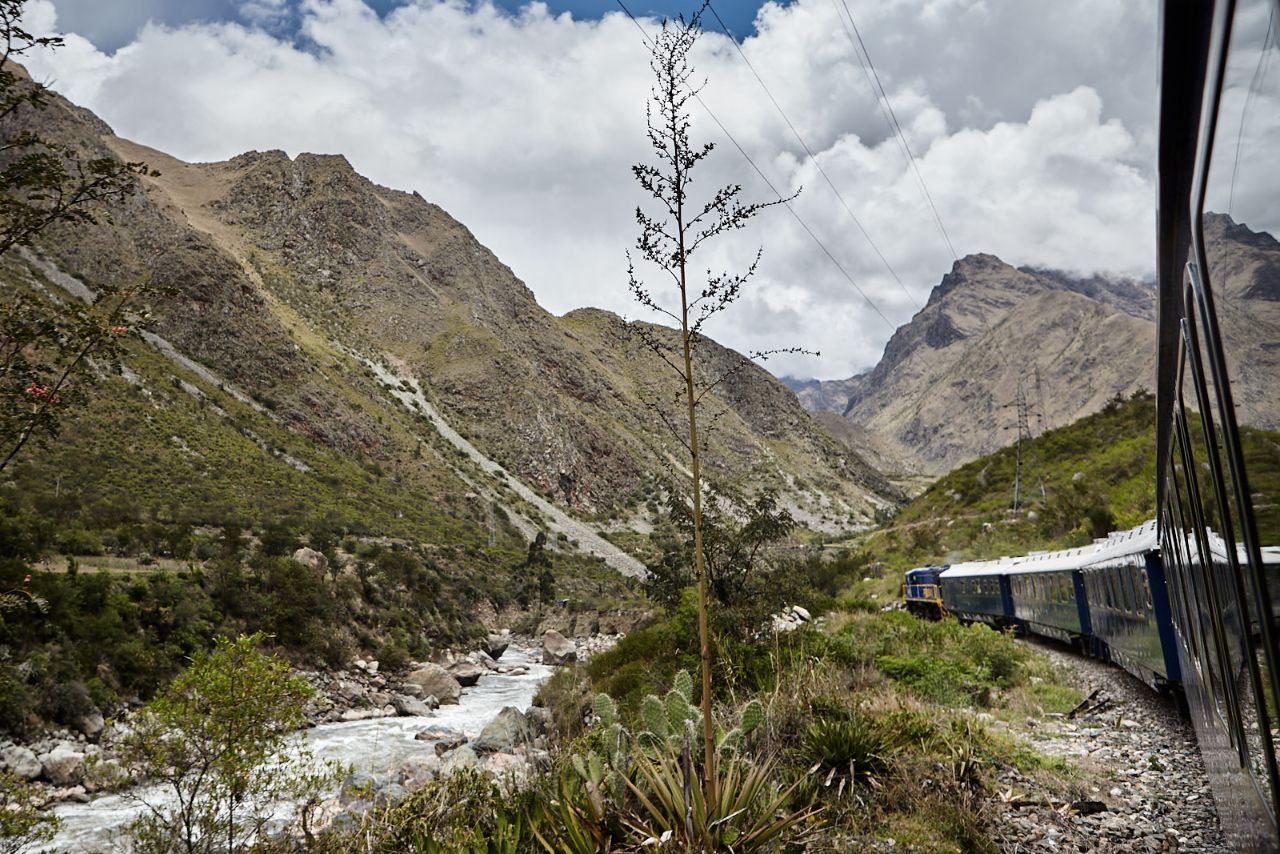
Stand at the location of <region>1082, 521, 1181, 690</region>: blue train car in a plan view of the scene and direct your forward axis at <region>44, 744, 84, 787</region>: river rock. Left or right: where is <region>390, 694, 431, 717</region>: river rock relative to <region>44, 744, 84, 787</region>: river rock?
right

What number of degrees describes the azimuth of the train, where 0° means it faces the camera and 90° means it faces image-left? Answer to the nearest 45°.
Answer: approximately 135°
